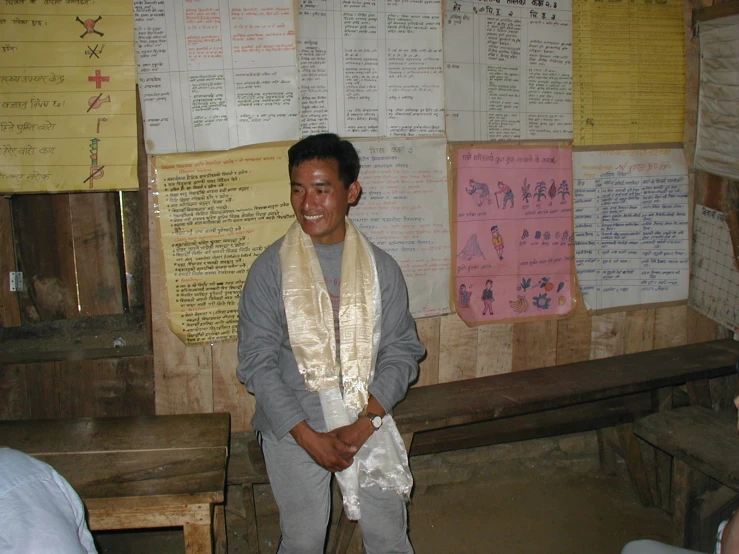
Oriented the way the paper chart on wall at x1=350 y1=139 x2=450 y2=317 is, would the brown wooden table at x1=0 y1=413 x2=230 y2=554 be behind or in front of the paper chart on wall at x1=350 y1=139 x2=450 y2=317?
in front

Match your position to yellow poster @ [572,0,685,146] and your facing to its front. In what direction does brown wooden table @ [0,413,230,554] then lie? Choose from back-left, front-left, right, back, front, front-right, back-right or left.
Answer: front-right

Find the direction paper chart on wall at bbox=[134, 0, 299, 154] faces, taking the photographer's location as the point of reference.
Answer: facing the viewer

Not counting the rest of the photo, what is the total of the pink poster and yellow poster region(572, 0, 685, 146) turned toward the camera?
2

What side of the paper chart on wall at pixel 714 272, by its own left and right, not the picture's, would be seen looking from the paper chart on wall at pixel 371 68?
front

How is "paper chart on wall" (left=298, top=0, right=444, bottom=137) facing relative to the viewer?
toward the camera

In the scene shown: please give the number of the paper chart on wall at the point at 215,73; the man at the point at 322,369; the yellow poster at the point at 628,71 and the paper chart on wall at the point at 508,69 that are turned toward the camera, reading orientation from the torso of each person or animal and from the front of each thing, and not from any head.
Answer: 4

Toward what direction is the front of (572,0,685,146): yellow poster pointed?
toward the camera
